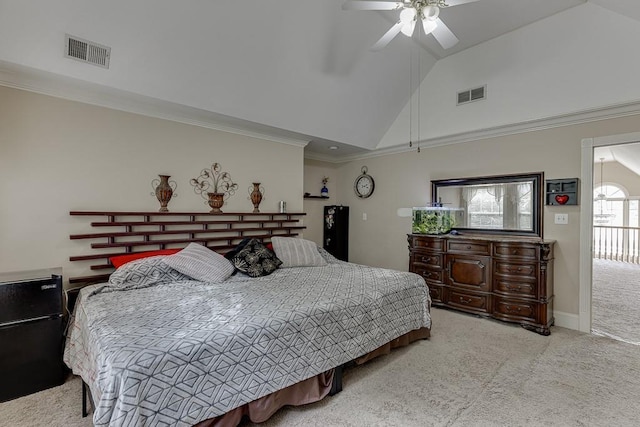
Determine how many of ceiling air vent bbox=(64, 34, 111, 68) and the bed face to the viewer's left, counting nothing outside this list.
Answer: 0

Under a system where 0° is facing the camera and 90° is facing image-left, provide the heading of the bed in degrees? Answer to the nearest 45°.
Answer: approximately 315°

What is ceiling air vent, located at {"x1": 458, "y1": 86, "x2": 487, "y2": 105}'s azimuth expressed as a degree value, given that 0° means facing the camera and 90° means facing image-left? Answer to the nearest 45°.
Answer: approximately 45°

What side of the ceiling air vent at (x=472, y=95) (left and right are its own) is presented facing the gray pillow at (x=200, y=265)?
front

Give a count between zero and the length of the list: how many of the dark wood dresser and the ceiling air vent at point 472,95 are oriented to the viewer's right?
0

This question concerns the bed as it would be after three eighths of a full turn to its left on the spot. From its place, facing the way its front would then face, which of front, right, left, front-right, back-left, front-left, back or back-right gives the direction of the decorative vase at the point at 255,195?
front
